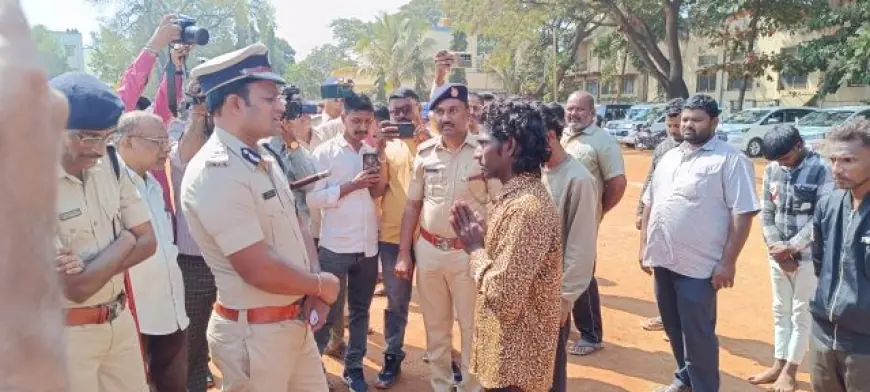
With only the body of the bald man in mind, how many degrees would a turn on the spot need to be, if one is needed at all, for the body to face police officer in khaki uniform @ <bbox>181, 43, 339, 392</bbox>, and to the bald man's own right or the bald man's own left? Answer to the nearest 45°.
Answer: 0° — they already face them

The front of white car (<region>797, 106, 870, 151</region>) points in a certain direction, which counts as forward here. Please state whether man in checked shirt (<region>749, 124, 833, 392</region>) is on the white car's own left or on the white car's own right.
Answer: on the white car's own left

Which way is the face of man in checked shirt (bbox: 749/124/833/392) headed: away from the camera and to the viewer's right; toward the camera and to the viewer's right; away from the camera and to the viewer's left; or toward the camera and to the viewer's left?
toward the camera and to the viewer's left

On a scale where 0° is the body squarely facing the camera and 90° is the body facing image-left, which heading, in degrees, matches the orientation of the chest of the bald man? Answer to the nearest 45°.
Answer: approximately 45°

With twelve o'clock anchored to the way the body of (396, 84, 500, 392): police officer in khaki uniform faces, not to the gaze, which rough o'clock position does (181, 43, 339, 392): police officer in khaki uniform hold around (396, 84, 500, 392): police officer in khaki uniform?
(181, 43, 339, 392): police officer in khaki uniform is roughly at 1 o'clock from (396, 84, 500, 392): police officer in khaki uniform.

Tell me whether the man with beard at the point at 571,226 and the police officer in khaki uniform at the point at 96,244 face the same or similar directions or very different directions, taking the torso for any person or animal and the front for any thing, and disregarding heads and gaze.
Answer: very different directions

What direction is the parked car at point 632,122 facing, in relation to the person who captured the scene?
facing the viewer and to the left of the viewer

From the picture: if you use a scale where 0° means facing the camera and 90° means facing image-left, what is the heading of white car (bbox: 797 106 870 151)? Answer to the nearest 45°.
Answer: approximately 45°

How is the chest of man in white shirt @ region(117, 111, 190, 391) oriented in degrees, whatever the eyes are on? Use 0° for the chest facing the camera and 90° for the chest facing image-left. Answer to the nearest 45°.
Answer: approximately 315°

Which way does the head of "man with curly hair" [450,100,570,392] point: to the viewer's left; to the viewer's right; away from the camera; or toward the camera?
to the viewer's left

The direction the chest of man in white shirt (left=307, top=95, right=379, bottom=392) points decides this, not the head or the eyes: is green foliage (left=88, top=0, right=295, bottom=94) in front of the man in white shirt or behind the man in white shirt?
behind

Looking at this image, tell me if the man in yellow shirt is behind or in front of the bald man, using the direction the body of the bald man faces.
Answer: in front

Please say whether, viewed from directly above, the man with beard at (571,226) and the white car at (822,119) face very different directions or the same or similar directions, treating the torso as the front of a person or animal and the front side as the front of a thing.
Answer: same or similar directions

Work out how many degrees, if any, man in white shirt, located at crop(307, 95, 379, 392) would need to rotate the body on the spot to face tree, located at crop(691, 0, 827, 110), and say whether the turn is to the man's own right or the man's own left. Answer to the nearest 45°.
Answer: approximately 90° to the man's own left
